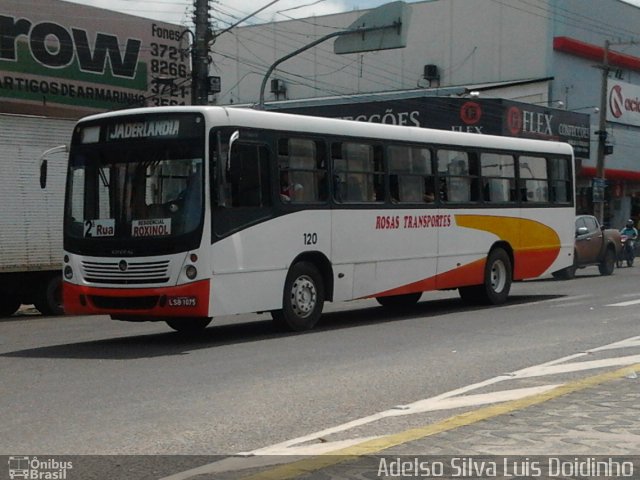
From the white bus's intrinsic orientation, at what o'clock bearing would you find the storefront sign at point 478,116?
The storefront sign is roughly at 5 o'clock from the white bus.

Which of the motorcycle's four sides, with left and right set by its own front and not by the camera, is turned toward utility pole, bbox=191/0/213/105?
front

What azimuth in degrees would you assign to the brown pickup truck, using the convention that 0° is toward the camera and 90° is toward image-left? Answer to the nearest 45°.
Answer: approximately 45°

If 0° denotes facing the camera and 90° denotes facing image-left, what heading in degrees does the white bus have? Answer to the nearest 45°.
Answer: approximately 45°

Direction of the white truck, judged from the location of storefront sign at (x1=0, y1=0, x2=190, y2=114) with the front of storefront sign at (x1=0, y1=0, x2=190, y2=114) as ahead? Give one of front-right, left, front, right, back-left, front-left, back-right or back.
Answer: front-right

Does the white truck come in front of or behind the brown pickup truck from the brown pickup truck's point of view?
in front

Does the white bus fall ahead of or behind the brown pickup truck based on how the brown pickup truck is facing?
ahead

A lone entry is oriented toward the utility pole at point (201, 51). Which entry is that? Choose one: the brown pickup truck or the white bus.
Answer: the brown pickup truck

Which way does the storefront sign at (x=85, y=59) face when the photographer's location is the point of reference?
facing the viewer and to the right of the viewer

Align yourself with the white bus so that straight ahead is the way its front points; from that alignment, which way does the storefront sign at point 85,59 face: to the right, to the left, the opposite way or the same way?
to the left

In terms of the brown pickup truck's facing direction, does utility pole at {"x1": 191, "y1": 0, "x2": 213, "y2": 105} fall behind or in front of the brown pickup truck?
in front

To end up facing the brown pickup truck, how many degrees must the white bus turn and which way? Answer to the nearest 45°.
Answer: approximately 180°
